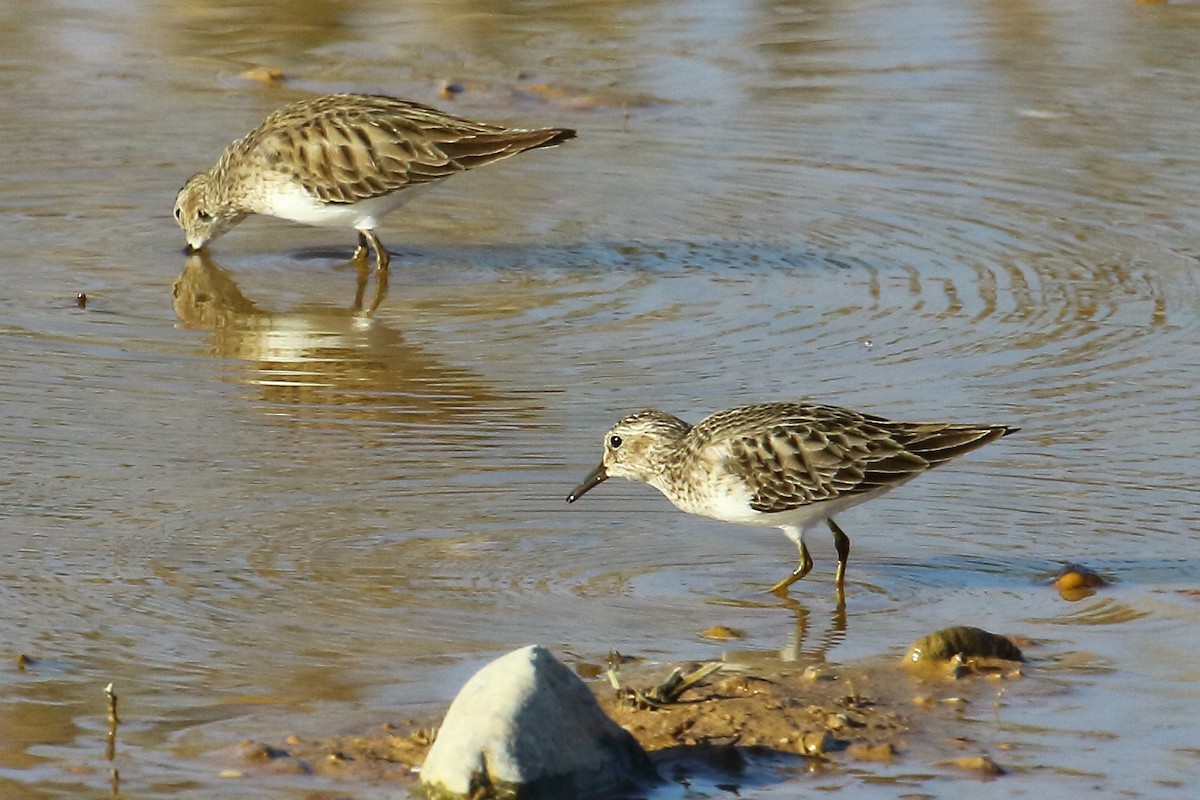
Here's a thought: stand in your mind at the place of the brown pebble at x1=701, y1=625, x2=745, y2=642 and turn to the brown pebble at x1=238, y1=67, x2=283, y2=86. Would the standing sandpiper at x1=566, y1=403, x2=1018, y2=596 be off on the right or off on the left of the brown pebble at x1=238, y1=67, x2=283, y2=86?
right

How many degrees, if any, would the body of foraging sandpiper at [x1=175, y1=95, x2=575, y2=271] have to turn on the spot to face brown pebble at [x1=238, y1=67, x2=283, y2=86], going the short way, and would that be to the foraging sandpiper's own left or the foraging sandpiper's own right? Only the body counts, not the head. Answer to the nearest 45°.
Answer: approximately 90° to the foraging sandpiper's own right

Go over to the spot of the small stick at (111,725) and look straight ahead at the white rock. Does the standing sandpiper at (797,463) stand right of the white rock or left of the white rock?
left

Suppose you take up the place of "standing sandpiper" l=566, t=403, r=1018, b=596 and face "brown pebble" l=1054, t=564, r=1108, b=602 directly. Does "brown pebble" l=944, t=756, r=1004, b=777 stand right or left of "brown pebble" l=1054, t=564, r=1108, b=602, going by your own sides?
right

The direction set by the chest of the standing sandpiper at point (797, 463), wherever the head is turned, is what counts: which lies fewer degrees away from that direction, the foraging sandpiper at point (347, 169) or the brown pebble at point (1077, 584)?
the foraging sandpiper

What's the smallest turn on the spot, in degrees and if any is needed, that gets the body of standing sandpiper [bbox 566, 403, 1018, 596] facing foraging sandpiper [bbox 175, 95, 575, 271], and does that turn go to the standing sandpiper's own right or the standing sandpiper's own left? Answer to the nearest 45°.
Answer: approximately 45° to the standing sandpiper's own right

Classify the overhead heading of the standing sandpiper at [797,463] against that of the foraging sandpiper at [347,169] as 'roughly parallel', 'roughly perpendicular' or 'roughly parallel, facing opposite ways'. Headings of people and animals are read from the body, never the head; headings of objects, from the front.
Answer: roughly parallel

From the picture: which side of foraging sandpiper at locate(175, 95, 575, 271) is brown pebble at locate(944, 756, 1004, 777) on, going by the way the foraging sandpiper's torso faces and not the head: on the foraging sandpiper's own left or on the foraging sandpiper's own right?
on the foraging sandpiper's own left

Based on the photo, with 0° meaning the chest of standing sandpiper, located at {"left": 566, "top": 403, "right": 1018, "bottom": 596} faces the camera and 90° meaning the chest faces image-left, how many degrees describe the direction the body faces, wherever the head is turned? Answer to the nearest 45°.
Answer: approximately 90°

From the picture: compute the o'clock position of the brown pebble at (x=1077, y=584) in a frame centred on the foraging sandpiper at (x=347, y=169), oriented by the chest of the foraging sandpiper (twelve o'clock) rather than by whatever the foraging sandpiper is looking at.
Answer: The brown pebble is roughly at 8 o'clock from the foraging sandpiper.

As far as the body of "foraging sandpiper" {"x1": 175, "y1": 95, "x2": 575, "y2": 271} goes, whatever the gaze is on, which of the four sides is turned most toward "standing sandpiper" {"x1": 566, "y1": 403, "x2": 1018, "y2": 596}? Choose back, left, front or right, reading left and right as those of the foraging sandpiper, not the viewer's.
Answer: left

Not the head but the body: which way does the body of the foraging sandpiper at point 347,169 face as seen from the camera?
to the viewer's left

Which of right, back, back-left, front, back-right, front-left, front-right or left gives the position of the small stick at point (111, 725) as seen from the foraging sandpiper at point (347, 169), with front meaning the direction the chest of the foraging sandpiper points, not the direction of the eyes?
left

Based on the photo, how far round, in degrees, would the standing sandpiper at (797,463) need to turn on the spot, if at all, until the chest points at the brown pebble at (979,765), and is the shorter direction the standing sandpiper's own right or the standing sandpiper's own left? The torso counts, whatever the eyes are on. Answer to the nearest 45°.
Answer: approximately 90° to the standing sandpiper's own left

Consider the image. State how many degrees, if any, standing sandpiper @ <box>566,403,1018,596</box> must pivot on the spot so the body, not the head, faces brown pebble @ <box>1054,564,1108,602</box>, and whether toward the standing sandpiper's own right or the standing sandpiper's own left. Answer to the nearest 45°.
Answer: approximately 180°
